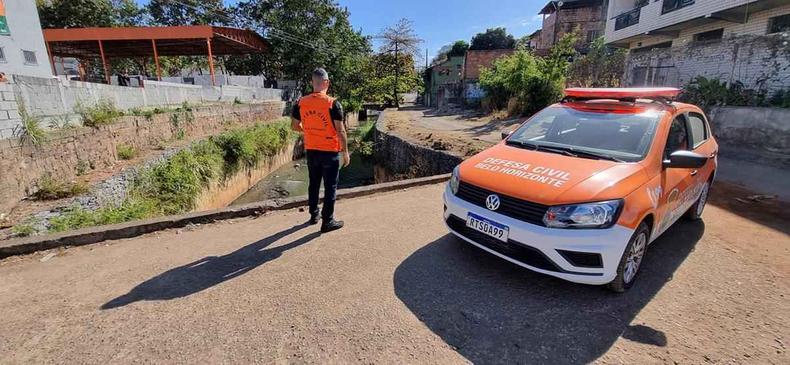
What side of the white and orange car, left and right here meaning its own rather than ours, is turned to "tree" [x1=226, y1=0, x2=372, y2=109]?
right

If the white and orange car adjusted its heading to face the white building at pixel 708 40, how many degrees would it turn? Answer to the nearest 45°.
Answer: approximately 135° to its right

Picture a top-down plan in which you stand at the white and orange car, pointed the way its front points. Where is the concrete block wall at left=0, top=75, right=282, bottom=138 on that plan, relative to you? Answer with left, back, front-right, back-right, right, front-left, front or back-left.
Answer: front-right

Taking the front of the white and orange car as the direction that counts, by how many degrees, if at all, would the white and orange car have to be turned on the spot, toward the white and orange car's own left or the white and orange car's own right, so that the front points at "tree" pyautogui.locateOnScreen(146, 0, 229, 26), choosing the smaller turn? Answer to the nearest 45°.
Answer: approximately 90° to the white and orange car's own right

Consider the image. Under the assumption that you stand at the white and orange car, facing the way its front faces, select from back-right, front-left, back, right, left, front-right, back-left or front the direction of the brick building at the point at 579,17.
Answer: back-right

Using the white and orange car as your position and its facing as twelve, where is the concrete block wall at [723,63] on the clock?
The concrete block wall is roughly at 5 o'clock from the white and orange car.

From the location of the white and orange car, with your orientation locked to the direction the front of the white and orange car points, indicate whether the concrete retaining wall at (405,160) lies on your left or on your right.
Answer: on your right

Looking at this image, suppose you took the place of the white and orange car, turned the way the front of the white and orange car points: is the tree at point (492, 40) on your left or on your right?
on your right

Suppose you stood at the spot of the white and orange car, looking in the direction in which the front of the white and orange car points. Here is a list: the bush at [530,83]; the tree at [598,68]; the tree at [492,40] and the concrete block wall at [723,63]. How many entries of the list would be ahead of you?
0

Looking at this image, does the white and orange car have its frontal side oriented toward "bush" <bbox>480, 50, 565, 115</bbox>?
no

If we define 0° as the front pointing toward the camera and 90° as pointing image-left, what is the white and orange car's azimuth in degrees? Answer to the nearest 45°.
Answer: approximately 45°

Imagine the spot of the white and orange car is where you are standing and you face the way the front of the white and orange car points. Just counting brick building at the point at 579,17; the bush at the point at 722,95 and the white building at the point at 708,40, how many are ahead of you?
0

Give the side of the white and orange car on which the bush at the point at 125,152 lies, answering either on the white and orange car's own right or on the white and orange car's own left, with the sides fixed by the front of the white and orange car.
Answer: on the white and orange car's own right

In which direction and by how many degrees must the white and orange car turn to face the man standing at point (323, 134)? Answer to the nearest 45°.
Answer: approximately 45° to its right

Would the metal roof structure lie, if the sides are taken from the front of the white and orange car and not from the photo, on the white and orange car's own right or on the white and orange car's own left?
on the white and orange car's own right

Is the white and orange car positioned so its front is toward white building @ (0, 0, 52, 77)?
no

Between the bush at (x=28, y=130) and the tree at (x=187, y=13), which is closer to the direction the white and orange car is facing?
the bush
